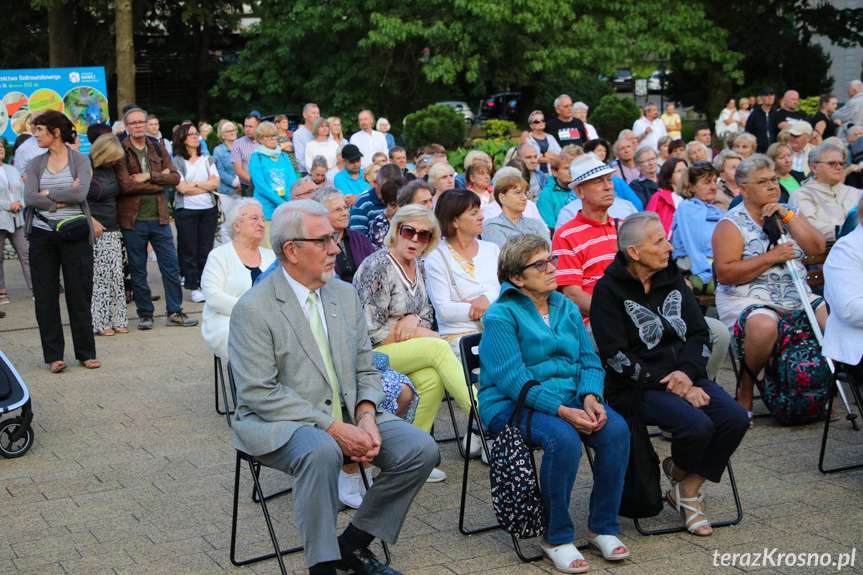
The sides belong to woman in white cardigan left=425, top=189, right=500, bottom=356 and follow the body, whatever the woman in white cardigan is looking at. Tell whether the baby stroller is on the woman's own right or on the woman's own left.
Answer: on the woman's own right

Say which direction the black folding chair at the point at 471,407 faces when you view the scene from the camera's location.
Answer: facing the viewer and to the right of the viewer

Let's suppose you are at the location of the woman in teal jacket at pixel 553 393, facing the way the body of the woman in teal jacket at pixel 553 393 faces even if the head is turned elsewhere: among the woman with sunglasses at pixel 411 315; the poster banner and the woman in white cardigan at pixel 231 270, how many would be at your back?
3

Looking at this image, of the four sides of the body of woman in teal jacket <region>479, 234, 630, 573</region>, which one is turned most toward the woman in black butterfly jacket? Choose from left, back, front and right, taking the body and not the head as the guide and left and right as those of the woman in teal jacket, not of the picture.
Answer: left

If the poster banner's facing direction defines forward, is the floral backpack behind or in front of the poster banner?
in front

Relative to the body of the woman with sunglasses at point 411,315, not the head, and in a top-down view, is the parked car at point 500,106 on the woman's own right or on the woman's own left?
on the woman's own left

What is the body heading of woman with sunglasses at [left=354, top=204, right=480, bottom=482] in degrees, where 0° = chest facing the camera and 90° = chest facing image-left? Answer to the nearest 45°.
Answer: approximately 315°

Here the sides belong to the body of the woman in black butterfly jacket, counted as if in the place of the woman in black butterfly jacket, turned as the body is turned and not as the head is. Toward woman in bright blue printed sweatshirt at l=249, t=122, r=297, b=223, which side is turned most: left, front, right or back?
back

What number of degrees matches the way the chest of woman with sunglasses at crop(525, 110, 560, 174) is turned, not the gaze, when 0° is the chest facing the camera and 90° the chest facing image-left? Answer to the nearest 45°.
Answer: approximately 315°

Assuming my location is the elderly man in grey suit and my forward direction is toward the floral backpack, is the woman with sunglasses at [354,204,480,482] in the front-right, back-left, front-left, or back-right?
front-left

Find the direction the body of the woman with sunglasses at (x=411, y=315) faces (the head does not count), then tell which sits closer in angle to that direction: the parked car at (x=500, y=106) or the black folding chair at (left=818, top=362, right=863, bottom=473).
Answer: the black folding chair

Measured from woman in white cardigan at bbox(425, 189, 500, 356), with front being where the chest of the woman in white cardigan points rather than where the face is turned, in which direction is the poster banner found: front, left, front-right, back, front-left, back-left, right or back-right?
back

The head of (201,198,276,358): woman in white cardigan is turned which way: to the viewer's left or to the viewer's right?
to the viewer's right

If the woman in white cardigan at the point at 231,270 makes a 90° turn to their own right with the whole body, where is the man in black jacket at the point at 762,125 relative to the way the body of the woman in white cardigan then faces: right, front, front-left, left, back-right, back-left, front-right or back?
back

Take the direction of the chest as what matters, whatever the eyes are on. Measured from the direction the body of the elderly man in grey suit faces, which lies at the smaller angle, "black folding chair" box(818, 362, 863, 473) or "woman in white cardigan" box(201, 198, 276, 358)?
the black folding chair

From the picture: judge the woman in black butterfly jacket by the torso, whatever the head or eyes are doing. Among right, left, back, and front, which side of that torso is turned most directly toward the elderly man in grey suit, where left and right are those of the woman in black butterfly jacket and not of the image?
right

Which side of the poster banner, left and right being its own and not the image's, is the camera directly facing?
front
